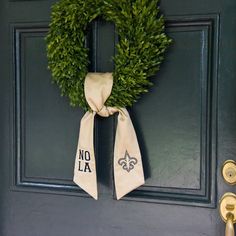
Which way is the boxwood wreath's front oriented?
toward the camera
